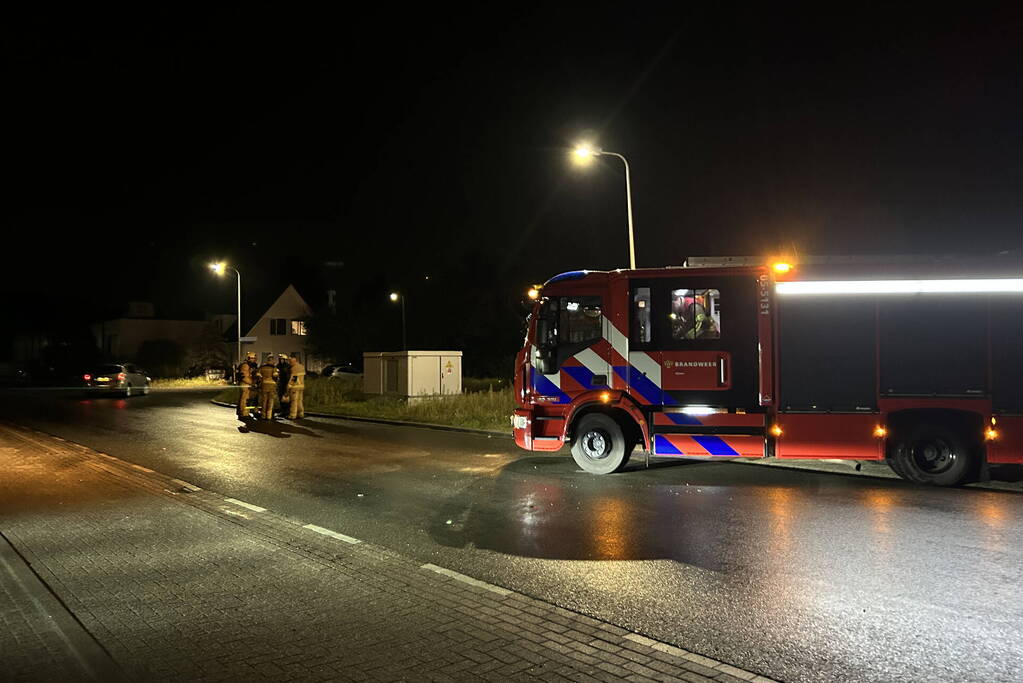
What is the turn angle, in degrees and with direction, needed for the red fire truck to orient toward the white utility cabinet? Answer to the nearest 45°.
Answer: approximately 45° to its right

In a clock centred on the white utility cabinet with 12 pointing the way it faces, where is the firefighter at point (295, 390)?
The firefighter is roughly at 3 o'clock from the white utility cabinet.

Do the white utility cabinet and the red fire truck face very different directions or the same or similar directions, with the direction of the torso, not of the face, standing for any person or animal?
very different directions

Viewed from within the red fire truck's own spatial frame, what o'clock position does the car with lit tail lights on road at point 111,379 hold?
The car with lit tail lights on road is roughly at 1 o'clock from the red fire truck.

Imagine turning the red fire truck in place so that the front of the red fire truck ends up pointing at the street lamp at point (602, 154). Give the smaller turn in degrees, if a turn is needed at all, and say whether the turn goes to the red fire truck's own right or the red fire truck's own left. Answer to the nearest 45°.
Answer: approximately 45° to the red fire truck's own right

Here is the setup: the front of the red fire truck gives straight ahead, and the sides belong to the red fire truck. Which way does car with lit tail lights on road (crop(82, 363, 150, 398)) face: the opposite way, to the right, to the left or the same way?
to the right

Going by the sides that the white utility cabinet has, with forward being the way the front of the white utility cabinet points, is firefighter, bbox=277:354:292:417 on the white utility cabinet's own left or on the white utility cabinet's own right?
on the white utility cabinet's own right

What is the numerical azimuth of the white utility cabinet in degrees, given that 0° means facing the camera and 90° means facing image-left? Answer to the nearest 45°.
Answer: approximately 315°

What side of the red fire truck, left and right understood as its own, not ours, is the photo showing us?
left

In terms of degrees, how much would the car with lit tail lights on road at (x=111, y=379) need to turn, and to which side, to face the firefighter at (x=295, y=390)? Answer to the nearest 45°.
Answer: approximately 135° to its right
